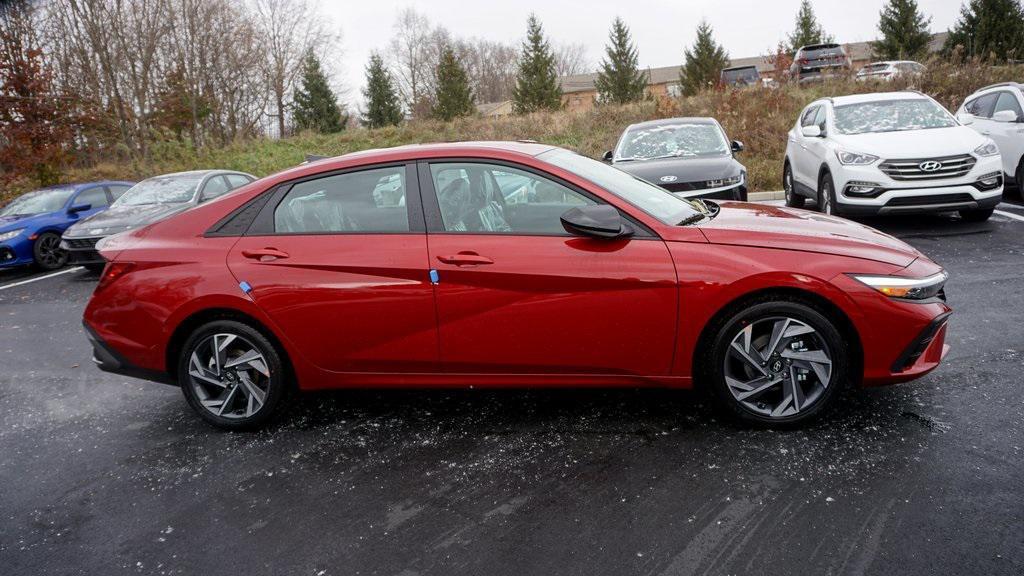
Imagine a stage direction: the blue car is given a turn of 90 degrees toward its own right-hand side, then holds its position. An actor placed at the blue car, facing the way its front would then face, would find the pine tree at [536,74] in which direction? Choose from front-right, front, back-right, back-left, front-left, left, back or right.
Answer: right

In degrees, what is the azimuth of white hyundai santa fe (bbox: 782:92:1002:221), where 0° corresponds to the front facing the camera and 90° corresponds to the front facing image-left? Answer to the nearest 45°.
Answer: approximately 315°

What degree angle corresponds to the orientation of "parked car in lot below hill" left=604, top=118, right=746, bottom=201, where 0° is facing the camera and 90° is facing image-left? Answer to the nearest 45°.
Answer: approximately 0°

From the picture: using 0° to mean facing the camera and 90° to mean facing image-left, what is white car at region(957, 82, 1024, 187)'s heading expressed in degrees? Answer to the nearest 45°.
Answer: approximately 315°

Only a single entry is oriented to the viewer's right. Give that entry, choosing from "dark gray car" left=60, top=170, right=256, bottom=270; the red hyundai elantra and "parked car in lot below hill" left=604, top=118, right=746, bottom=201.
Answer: the red hyundai elantra

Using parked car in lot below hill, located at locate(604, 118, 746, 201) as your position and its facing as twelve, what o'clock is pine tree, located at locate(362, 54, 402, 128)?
The pine tree is roughly at 5 o'clock from the parked car in lot below hill.

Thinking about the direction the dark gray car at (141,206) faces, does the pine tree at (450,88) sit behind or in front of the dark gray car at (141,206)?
behind

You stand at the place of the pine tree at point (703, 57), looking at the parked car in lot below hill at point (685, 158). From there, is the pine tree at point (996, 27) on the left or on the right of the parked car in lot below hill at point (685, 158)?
left

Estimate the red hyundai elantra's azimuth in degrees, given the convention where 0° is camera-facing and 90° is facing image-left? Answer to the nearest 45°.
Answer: approximately 270°

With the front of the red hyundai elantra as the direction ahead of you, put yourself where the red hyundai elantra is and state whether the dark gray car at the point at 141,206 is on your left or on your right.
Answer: on your left

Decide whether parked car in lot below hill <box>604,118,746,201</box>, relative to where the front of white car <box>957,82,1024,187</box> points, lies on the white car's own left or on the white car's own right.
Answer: on the white car's own right

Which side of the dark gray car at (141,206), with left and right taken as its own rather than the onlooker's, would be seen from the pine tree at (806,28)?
back
